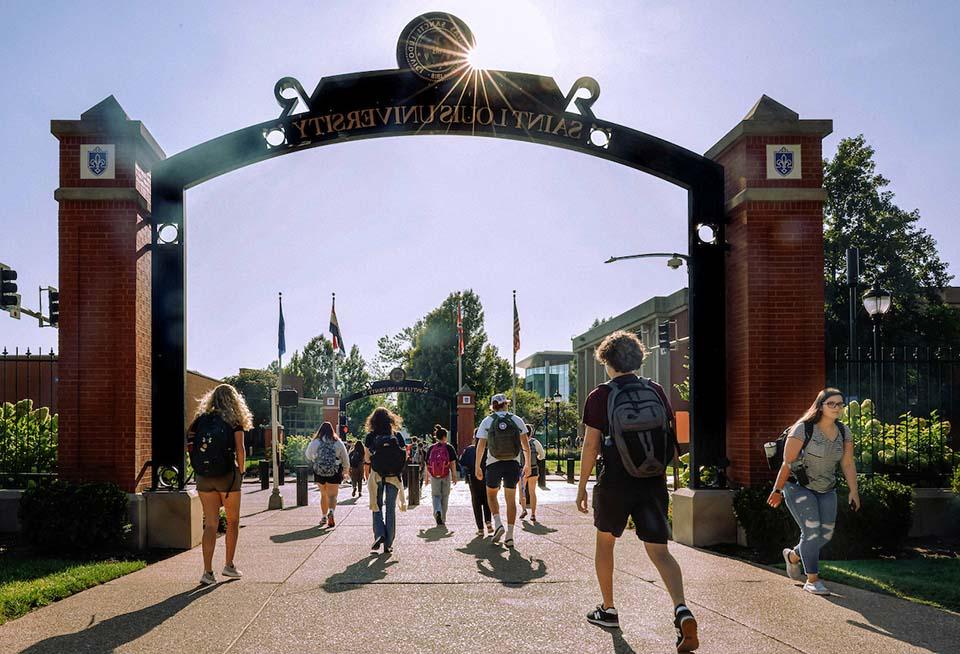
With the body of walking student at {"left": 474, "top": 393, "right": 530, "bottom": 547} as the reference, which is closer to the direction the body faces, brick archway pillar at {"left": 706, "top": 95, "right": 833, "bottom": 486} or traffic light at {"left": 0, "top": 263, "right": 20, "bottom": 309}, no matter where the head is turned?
the traffic light

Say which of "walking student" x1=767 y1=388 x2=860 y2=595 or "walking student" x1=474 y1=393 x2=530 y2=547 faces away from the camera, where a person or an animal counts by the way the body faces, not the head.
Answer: "walking student" x1=474 y1=393 x2=530 y2=547

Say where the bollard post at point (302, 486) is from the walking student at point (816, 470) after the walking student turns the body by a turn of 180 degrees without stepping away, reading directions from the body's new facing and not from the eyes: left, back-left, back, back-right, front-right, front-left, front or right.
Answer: front

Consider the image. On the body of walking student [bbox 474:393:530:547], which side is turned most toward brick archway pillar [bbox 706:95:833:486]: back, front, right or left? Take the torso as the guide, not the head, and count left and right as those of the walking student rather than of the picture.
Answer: right

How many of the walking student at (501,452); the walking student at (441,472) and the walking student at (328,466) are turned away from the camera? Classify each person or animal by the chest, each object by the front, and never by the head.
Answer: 3

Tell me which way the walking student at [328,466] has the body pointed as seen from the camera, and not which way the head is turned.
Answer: away from the camera

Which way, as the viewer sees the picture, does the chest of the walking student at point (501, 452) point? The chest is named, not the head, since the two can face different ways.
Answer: away from the camera

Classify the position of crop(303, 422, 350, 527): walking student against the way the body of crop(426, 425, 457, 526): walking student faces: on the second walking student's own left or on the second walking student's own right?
on the second walking student's own left

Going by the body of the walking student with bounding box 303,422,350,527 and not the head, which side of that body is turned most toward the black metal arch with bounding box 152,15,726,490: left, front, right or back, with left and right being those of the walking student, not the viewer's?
back

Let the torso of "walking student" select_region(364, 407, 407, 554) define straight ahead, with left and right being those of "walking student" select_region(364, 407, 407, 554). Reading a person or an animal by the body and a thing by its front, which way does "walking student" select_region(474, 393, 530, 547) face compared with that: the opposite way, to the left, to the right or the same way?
the same way

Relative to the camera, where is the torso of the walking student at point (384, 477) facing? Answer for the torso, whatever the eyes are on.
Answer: away from the camera

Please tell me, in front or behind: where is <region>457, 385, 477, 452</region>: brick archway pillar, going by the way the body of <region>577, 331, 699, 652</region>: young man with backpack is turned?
in front

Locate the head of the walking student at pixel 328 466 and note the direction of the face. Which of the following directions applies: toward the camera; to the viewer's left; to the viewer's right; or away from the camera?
away from the camera

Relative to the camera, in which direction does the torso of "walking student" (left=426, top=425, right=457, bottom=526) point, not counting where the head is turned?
away from the camera

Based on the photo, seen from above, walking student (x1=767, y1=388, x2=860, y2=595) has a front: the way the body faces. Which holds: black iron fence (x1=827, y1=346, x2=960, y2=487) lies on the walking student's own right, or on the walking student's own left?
on the walking student's own left

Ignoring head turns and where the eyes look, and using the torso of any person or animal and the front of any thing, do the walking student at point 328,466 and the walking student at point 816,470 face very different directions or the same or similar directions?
very different directions

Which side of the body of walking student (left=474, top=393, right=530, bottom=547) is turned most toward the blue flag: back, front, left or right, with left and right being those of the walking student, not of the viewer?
front

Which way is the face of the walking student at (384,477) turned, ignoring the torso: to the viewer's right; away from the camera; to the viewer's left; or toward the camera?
away from the camera

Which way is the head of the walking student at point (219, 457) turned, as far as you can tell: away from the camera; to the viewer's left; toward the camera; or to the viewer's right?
away from the camera

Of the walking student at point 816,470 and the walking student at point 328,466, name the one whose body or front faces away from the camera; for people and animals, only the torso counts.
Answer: the walking student at point 328,466
